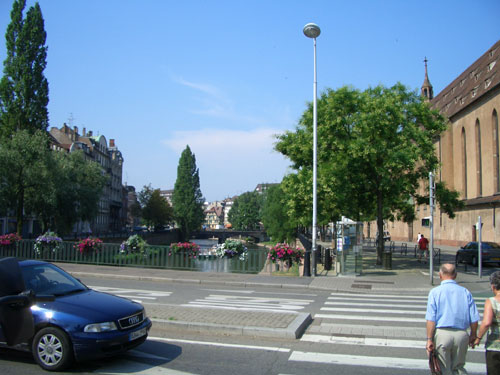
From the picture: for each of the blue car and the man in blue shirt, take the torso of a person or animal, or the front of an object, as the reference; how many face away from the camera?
1

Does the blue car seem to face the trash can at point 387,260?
no

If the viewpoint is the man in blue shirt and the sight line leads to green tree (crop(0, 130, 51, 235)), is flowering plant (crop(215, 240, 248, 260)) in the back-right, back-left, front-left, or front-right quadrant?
front-right

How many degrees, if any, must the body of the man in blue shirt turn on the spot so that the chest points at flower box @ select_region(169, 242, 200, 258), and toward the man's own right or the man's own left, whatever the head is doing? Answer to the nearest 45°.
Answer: approximately 45° to the man's own left

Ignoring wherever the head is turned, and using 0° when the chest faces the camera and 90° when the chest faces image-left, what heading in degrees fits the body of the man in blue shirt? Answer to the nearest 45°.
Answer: approximately 180°

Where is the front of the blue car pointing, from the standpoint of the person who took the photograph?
facing the viewer and to the right of the viewer

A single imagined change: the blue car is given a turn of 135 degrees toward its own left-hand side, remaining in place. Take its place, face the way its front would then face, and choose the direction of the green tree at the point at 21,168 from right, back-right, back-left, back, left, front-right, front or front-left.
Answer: front

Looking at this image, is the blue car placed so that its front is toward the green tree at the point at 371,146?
no

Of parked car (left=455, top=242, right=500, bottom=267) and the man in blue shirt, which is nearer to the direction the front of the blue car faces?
the man in blue shirt

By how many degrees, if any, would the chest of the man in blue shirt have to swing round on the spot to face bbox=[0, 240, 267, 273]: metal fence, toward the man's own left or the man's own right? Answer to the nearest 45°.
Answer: approximately 45° to the man's own left

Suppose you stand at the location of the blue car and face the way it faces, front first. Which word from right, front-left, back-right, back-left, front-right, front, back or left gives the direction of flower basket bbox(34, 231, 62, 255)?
back-left

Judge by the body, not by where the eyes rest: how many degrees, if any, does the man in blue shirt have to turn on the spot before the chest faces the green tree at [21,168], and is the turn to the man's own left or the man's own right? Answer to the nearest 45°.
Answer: approximately 45° to the man's own left

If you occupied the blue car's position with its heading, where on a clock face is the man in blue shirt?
The man in blue shirt is roughly at 12 o'clock from the blue car.

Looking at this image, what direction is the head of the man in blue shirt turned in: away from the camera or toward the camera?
away from the camera

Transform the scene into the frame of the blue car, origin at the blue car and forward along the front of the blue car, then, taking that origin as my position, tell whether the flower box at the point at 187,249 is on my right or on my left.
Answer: on my left

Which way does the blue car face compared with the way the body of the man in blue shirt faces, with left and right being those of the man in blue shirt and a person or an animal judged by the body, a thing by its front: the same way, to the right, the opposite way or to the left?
to the right

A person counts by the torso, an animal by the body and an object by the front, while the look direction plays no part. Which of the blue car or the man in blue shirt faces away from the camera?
the man in blue shirt

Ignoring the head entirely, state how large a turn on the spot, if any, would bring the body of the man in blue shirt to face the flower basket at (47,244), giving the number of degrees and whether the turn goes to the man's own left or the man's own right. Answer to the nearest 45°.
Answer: approximately 45° to the man's own left

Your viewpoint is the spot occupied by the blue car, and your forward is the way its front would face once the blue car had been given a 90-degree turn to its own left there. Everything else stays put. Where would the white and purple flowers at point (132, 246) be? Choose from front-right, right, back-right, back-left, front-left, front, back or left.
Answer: front-left
